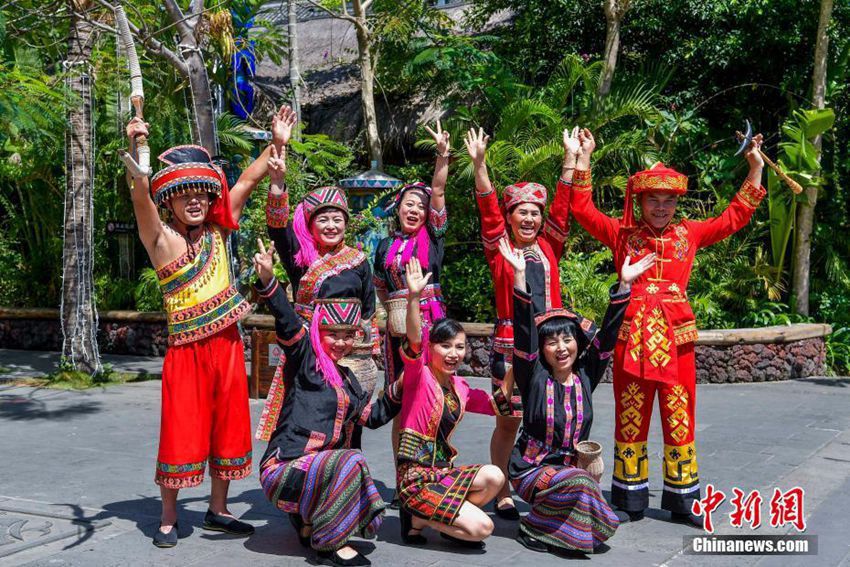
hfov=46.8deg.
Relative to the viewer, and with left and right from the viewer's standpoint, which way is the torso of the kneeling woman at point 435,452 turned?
facing the viewer and to the right of the viewer

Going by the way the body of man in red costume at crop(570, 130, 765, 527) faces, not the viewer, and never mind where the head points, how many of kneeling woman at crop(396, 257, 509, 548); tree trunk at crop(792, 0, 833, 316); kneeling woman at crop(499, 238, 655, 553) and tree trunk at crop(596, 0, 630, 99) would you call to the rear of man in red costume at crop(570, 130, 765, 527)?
2

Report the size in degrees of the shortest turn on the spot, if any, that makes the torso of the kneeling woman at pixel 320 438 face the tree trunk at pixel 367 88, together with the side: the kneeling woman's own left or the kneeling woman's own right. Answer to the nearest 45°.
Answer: approximately 135° to the kneeling woman's own left

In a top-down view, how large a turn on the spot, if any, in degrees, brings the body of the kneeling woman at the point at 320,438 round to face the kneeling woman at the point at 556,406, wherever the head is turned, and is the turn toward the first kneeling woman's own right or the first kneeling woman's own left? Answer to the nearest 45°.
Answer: approximately 45° to the first kneeling woman's own left

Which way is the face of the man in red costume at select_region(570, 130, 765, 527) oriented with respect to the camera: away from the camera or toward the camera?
toward the camera

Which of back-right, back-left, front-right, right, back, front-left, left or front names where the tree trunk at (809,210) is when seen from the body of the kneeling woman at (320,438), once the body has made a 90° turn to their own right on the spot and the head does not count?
back

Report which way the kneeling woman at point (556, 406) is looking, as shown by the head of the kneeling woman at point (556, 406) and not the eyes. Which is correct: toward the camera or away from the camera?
toward the camera

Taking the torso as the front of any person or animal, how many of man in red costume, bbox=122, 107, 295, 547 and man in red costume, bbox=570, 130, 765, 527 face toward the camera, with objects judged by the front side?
2

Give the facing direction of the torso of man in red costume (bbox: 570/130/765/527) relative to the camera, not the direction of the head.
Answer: toward the camera

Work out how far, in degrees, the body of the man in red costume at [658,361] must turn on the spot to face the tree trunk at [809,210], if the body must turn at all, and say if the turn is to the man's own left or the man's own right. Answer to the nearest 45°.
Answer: approximately 180°

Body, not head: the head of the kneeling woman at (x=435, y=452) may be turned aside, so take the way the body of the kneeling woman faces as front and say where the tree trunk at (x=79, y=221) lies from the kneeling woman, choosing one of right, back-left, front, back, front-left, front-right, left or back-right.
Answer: back

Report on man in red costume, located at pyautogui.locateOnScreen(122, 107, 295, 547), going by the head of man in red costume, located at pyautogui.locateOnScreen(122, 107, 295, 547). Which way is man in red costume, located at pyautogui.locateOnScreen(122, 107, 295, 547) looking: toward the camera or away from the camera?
toward the camera

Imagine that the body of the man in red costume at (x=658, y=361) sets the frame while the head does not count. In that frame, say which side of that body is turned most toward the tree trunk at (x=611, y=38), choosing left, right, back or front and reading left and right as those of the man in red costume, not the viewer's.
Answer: back

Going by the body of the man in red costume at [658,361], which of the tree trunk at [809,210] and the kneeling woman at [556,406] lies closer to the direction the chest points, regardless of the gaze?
the kneeling woman

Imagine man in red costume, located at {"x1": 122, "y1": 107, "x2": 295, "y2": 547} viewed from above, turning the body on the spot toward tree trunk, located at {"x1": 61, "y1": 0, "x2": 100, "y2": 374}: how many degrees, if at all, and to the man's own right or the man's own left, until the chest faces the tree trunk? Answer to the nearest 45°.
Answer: approximately 180°

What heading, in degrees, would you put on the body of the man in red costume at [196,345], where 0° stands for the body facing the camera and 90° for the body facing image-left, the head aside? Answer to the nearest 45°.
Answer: approximately 0°
